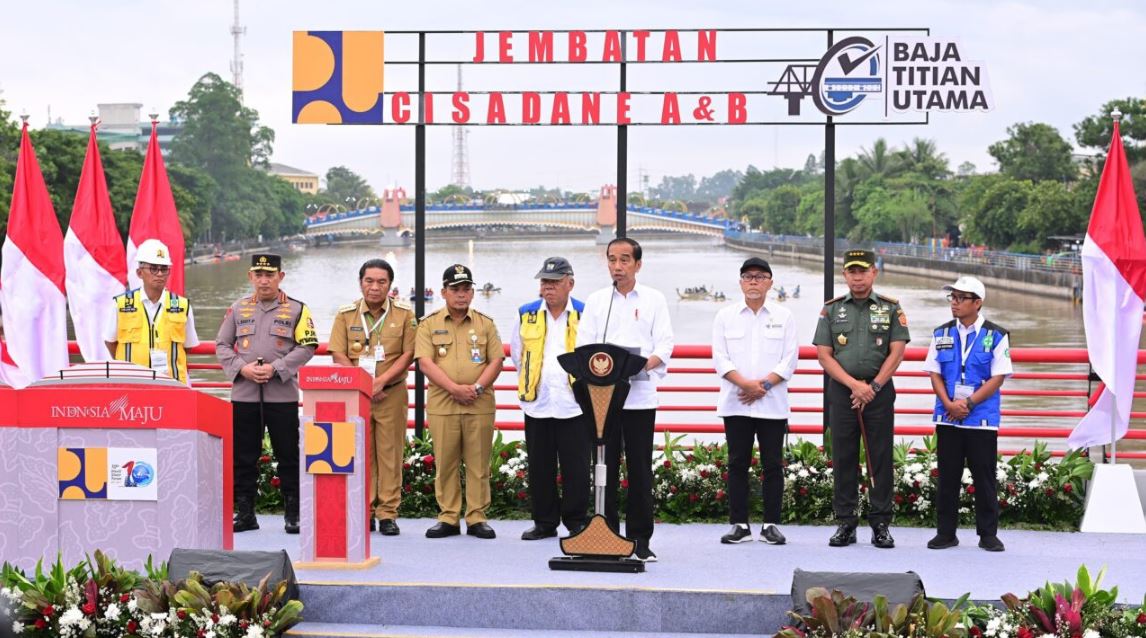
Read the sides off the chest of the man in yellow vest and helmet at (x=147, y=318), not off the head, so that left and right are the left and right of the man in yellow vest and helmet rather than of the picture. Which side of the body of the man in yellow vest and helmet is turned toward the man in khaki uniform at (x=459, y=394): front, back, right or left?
left

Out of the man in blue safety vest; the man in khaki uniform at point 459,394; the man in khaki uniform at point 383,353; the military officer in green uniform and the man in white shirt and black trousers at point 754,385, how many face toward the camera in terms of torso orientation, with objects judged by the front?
5

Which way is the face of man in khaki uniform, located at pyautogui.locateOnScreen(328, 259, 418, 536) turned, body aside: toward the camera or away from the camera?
toward the camera

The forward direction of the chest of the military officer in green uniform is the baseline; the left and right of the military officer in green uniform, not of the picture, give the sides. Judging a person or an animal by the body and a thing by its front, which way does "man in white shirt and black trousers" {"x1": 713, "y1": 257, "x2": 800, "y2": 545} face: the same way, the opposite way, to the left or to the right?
the same way

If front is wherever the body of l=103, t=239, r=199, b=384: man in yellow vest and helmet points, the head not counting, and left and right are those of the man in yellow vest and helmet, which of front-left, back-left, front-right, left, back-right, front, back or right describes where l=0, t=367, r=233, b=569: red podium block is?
front

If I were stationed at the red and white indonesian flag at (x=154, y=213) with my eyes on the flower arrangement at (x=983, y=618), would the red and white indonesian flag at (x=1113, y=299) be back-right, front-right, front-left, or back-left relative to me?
front-left

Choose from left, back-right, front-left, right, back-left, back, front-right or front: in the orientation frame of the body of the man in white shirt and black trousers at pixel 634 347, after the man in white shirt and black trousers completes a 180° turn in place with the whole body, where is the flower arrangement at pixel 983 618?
right

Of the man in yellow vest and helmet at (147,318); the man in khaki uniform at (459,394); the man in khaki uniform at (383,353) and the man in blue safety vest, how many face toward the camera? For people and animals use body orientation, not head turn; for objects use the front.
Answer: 4

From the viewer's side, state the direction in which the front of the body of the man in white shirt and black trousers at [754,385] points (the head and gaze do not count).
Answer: toward the camera

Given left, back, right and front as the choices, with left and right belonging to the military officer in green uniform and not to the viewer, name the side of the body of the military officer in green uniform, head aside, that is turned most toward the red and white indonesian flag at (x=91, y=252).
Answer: right

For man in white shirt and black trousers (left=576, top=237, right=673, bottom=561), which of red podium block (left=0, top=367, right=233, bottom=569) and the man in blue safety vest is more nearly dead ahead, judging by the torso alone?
the red podium block

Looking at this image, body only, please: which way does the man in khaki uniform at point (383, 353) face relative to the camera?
toward the camera

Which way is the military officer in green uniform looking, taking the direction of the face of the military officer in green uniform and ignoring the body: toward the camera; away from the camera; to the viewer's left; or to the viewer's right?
toward the camera

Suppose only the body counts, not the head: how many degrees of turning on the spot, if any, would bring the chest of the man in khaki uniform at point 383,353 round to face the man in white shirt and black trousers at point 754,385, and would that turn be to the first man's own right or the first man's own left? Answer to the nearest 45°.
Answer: approximately 90° to the first man's own left

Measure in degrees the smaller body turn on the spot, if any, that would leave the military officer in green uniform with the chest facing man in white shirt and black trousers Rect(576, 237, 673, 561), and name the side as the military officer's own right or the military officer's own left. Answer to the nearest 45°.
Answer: approximately 45° to the military officer's own right

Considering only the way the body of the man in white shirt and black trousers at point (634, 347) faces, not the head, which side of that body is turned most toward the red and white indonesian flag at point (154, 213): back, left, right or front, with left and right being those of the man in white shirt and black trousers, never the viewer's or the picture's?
right

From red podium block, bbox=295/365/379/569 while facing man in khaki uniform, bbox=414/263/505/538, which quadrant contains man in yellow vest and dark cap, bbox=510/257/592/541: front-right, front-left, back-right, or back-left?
front-right

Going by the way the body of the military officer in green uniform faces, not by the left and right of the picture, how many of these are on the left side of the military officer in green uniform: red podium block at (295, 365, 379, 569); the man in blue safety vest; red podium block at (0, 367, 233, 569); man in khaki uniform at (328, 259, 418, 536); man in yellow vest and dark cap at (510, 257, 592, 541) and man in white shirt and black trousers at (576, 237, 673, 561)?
1

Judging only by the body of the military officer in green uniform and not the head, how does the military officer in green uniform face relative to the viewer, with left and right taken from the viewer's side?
facing the viewer
